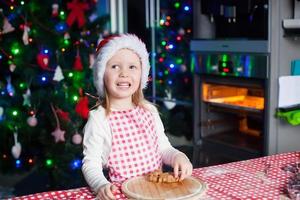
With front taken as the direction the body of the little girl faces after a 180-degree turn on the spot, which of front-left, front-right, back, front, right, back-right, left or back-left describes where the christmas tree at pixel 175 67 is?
front-right

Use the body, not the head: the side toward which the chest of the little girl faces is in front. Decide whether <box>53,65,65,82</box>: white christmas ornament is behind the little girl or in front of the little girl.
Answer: behind

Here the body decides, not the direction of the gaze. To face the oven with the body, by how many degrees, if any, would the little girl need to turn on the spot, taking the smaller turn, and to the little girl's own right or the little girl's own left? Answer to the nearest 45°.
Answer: approximately 90° to the little girl's own left

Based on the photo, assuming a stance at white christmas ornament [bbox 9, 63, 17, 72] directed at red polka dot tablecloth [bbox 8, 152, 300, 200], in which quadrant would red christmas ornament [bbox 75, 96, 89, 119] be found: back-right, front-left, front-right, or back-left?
front-left

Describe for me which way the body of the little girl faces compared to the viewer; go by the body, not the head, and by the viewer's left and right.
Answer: facing the viewer and to the right of the viewer

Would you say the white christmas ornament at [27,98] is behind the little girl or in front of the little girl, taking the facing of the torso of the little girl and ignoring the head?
behind
